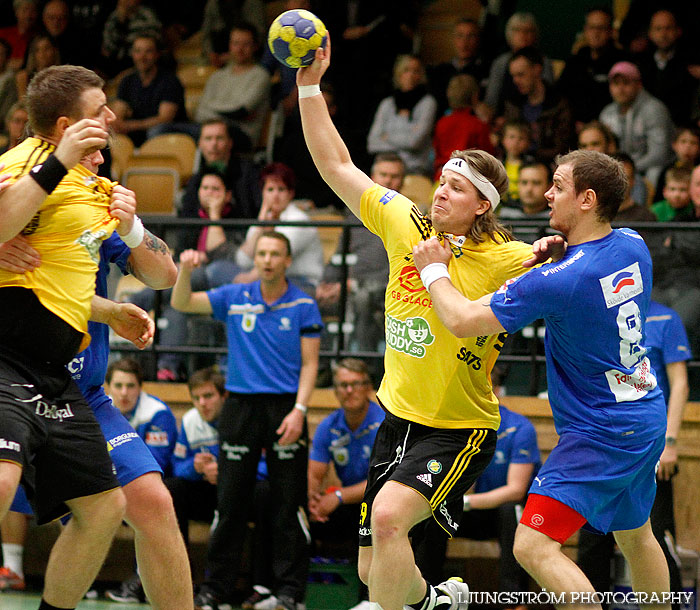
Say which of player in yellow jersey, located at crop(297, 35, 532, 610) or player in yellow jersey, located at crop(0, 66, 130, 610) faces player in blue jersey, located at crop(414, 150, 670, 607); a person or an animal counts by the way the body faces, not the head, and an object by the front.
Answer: player in yellow jersey, located at crop(0, 66, 130, 610)

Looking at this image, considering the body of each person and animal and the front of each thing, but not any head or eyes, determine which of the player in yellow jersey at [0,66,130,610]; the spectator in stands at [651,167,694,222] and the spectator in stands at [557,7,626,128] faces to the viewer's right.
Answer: the player in yellow jersey

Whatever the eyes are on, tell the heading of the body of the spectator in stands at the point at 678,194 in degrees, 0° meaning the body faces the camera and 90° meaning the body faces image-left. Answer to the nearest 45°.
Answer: approximately 0°

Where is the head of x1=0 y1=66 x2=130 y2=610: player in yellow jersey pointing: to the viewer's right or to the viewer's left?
to the viewer's right

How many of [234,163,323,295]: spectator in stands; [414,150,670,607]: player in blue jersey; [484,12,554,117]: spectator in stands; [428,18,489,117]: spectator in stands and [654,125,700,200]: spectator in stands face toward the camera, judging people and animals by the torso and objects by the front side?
4

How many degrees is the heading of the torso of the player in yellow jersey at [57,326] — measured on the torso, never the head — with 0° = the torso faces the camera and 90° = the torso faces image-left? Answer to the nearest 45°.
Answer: approximately 270°

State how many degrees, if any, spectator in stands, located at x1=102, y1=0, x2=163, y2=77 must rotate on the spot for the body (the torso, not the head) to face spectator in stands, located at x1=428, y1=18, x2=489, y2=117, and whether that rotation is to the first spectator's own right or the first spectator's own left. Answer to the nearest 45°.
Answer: approximately 45° to the first spectator's own left

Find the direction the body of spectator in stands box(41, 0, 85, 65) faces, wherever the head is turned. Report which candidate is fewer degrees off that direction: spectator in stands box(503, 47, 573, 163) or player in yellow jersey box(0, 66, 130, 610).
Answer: the player in yellow jersey
